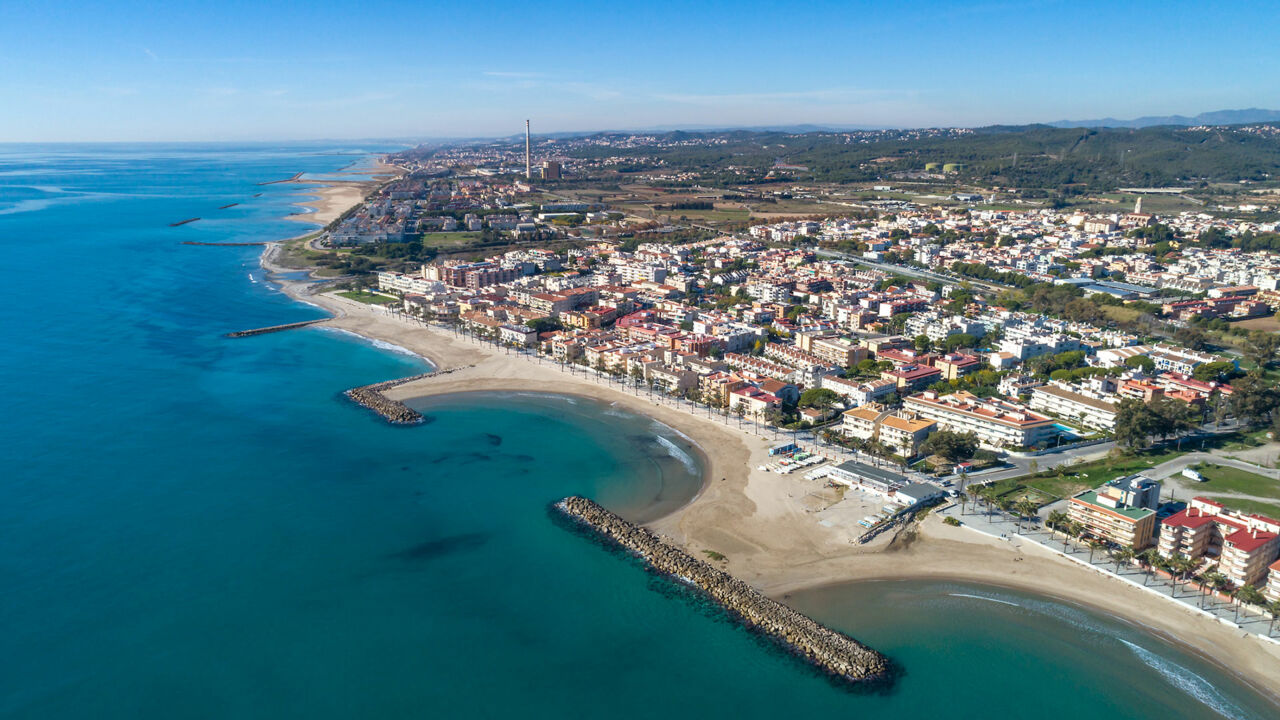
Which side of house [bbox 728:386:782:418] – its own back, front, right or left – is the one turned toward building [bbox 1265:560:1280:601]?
left

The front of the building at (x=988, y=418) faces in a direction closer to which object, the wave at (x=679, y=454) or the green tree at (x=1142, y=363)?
the wave

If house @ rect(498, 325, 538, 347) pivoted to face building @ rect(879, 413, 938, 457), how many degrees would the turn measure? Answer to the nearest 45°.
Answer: approximately 90° to its left

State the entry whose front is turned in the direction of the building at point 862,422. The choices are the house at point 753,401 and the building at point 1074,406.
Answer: the building at point 1074,406

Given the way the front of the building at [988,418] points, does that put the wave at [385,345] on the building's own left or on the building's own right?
on the building's own right

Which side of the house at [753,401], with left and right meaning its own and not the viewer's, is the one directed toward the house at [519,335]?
right

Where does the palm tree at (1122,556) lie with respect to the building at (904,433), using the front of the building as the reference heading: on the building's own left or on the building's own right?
on the building's own left

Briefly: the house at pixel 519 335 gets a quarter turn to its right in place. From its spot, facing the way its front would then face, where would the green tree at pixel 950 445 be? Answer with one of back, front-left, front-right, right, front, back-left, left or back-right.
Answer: back

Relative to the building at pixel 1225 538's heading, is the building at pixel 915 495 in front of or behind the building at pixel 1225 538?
in front

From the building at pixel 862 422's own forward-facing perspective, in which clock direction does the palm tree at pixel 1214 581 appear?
The palm tree is roughly at 9 o'clock from the building.

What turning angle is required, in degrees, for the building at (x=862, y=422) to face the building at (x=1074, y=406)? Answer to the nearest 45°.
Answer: approximately 180°

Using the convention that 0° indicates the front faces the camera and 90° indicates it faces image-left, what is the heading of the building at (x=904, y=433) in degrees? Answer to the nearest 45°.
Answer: approximately 45°
